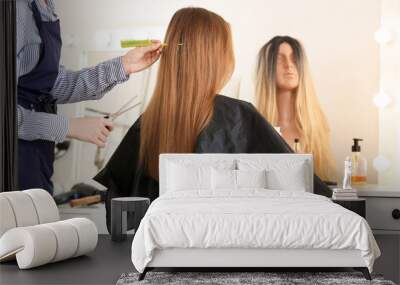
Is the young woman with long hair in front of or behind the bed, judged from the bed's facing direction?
behind

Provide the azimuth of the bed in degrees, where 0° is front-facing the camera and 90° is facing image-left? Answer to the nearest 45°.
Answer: approximately 0°

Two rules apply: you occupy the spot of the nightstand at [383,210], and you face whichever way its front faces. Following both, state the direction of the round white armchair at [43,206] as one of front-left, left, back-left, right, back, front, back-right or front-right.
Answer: front-right

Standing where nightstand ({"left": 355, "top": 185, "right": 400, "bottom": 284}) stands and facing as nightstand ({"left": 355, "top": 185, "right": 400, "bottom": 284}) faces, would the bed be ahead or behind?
ahead

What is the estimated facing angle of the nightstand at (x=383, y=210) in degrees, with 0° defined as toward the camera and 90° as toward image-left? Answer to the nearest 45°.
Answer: approximately 0°

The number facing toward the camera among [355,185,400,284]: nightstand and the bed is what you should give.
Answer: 2

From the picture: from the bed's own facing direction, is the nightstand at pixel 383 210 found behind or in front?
behind

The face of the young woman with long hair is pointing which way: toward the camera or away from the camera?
away from the camera
